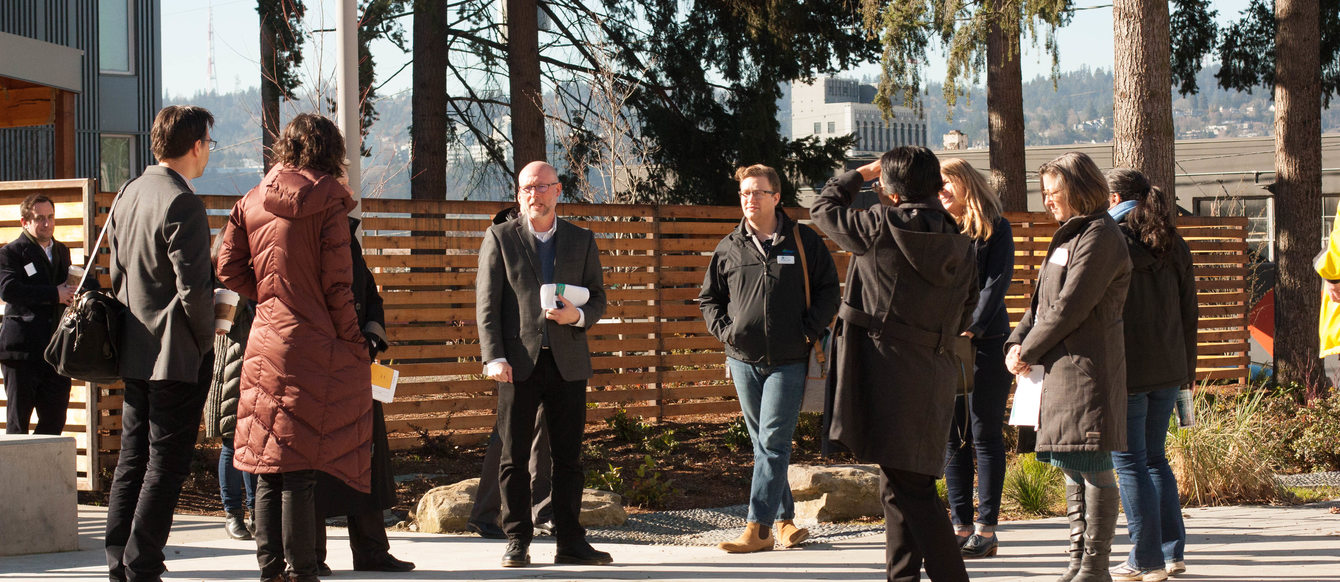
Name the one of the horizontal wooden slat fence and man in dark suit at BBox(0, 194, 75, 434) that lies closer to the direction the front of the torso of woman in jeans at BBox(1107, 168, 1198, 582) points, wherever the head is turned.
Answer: the horizontal wooden slat fence

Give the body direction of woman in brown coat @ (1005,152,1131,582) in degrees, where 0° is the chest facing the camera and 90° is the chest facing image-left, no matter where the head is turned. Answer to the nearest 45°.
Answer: approximately 90°

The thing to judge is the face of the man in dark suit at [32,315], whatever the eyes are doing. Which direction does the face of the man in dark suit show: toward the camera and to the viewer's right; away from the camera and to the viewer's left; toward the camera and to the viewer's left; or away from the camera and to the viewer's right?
toward the camera and to the viewer's right

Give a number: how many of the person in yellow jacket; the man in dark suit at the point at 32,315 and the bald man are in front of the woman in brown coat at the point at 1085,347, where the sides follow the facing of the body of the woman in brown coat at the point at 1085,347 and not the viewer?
2

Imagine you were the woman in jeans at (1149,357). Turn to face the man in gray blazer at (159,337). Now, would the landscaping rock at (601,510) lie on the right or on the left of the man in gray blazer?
right

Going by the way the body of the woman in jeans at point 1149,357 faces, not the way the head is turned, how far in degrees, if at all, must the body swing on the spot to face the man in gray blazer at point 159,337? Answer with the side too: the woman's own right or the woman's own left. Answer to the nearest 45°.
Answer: approximately 90° to the woman's own left

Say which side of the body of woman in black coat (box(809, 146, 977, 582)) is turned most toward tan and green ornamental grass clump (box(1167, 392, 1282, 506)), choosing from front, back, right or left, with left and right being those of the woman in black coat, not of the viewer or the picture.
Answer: right

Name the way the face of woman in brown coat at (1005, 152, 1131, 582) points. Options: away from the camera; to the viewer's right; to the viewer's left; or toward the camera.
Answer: to the viewer's left

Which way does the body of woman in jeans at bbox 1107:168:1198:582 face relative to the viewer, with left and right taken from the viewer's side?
facing away from the viewer and to the left of the viewer

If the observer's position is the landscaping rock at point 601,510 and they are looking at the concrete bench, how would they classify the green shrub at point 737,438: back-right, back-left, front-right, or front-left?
back-right
